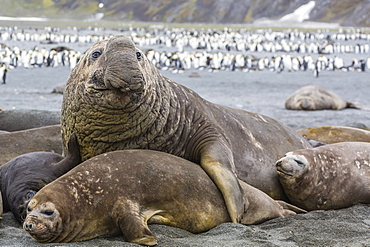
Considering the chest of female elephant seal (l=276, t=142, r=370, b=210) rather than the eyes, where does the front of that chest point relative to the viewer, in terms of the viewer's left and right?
facing to the left of the viewer

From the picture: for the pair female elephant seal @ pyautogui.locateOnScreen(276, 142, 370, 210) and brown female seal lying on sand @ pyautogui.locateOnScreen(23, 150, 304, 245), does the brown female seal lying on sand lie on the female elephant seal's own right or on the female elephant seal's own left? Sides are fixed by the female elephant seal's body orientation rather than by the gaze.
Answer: on the female elephant seal's own left

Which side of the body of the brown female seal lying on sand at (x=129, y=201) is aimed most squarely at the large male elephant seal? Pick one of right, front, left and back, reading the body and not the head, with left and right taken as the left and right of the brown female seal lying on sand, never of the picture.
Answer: right

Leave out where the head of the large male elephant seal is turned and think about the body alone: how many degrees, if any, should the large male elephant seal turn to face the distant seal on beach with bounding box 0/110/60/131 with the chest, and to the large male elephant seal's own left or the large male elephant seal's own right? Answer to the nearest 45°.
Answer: approximately 90° to the large male elephant seal's own right

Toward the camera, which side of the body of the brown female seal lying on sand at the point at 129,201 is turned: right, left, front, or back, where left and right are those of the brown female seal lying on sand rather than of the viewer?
left

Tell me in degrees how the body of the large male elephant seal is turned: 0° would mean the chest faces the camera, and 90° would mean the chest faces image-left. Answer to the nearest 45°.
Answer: approximately 45°

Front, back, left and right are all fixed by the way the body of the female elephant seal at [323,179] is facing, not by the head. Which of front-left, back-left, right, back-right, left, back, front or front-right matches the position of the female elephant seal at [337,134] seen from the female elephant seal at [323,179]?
right

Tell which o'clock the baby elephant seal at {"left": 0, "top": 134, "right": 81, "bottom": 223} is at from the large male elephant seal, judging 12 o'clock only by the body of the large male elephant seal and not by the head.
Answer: The baby elephant seal is roughly at 1 o'clock from the large male elephant seal.

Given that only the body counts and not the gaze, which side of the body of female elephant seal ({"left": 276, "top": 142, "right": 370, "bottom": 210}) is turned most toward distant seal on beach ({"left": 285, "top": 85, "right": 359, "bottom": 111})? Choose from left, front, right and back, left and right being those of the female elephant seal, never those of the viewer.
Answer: right

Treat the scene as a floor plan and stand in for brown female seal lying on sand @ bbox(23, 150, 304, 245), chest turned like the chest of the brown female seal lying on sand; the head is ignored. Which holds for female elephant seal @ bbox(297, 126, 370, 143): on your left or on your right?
on your right

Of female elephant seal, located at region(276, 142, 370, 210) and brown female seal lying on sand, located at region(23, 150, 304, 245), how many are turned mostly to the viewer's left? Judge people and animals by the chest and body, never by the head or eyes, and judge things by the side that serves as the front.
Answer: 2
